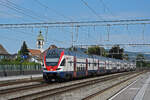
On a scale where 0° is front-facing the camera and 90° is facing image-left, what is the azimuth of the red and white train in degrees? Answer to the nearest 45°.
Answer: approximately 45°

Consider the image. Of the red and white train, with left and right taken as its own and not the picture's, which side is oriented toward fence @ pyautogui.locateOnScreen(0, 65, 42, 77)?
front
